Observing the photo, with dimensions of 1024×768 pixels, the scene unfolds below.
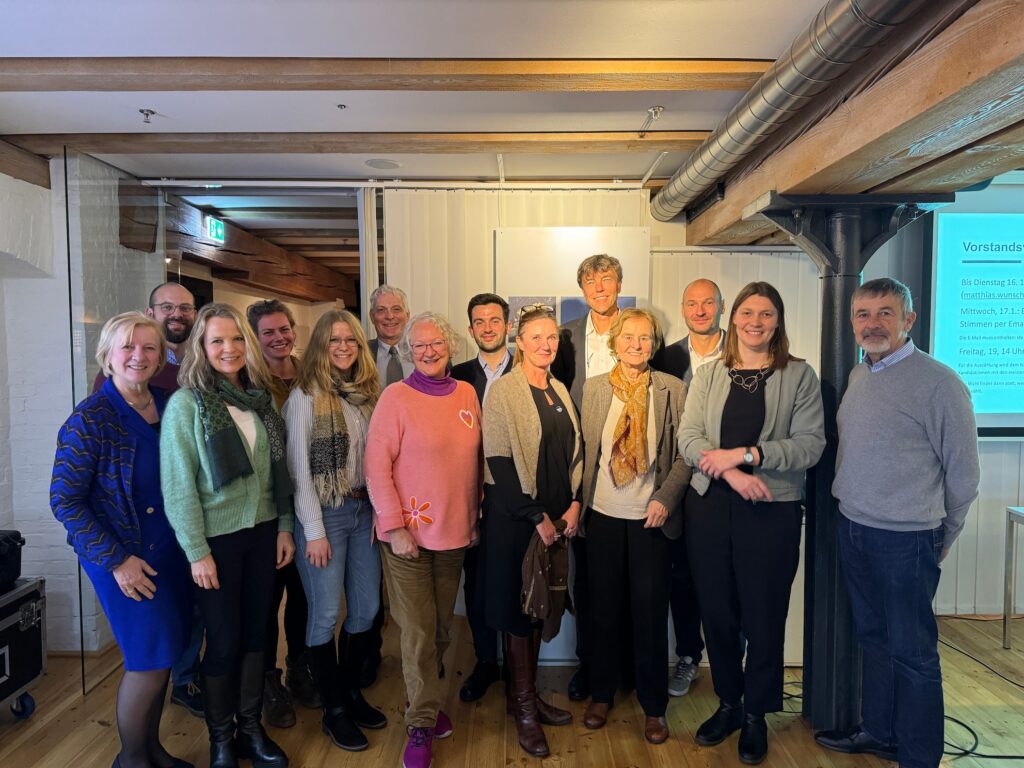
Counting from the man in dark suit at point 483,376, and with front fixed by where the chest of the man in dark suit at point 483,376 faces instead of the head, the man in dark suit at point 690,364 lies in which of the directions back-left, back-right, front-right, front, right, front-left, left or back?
left

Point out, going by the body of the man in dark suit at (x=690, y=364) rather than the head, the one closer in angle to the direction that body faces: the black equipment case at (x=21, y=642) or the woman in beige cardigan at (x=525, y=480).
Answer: the woman in beige cardigan

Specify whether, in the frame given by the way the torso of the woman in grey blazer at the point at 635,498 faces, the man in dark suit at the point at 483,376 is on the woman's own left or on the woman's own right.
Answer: on the woman's own right
